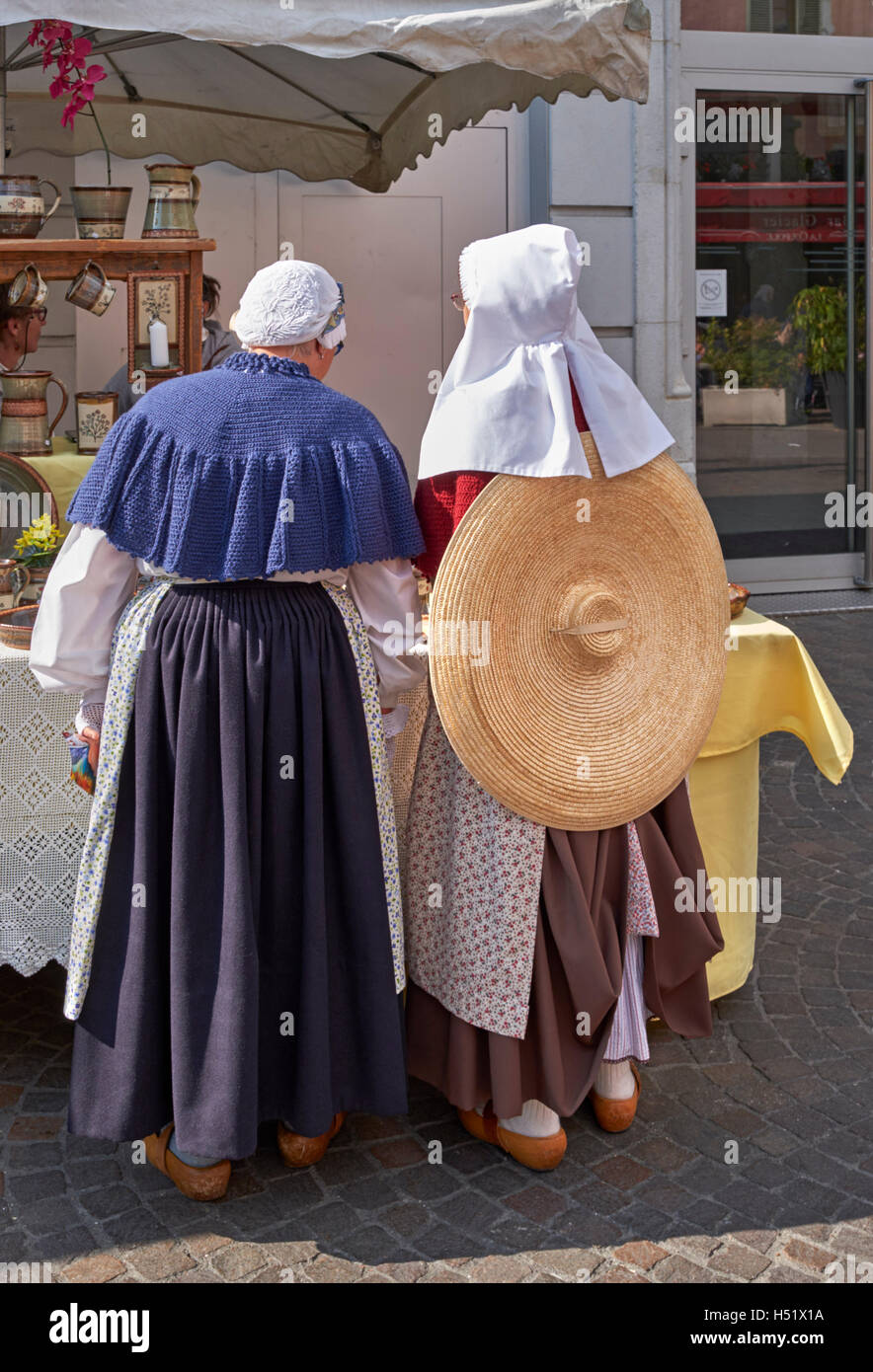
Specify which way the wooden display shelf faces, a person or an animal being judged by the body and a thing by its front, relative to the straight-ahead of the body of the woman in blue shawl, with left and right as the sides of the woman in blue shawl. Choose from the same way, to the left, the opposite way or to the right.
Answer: the opposite way

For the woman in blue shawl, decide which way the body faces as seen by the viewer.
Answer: away from the camera

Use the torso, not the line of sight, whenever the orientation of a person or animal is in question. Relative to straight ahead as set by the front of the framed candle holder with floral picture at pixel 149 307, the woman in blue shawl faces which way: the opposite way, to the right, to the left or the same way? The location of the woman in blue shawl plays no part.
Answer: the opposite way

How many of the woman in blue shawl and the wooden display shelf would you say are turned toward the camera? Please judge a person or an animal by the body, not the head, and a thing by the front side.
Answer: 1

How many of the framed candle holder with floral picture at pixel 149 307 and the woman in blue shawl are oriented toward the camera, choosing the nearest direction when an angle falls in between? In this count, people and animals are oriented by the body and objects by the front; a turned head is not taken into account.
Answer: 1

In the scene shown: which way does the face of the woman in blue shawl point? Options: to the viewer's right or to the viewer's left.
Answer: to the viewer's right
